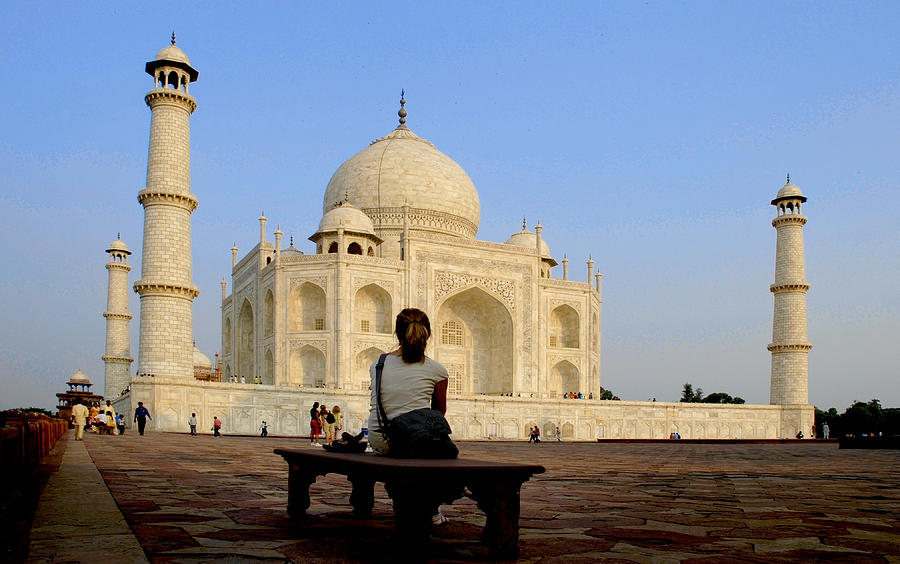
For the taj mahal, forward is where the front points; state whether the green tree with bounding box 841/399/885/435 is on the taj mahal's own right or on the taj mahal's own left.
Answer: on the taj mahal's own left

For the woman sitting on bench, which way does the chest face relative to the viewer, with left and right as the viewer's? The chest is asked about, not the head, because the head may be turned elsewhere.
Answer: facing away from the viewer

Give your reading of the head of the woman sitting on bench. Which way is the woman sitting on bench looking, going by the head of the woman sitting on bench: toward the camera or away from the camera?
away from the camera

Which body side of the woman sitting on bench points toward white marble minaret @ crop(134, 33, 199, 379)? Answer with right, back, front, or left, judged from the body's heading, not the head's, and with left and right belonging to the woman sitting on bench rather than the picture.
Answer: front

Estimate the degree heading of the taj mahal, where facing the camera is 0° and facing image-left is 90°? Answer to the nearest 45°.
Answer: approximately 315°

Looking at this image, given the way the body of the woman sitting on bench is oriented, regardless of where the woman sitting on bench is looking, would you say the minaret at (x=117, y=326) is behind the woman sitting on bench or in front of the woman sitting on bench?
in front

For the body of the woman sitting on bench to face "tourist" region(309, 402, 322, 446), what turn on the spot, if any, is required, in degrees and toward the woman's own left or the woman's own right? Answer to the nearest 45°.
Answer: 0° — they already face them

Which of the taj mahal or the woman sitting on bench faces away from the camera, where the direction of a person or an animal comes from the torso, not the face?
the woman sitting on bench

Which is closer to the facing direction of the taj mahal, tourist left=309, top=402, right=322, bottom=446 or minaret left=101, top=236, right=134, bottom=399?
the tourist

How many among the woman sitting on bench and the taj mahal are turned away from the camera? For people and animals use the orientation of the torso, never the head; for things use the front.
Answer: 1
